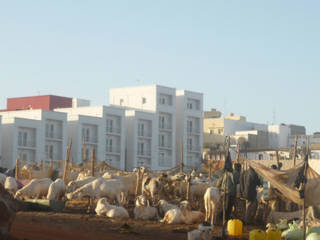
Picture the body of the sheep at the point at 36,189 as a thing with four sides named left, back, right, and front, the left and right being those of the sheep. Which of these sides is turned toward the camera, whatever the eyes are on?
left

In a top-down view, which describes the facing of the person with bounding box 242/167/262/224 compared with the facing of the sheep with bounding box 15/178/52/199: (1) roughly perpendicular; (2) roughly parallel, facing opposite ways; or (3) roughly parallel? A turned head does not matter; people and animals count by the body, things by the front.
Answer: roughly perpendicular

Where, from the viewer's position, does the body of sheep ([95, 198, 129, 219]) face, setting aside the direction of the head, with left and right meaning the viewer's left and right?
facing to the left of the viewer
